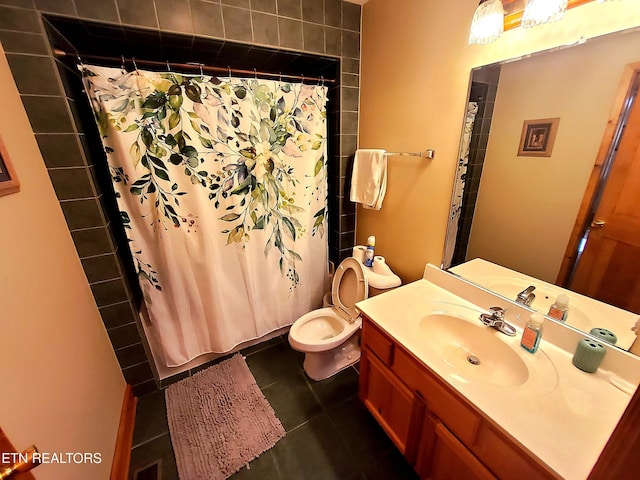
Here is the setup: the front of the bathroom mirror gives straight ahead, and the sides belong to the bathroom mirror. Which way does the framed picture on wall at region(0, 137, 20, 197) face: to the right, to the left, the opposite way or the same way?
the opposite way

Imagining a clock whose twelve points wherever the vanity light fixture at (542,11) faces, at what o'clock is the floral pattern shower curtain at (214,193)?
The floral pattern shower curtain is roughly at 1 o'clock from the vanity light fixture.

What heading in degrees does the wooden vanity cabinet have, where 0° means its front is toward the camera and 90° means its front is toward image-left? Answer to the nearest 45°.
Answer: approximately 45°

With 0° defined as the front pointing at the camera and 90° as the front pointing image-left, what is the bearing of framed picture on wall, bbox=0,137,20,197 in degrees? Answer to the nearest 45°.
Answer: approximately 315°

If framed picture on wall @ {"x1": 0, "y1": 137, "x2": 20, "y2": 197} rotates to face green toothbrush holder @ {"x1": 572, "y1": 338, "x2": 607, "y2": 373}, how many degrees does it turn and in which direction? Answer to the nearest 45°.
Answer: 0° — it already faces it

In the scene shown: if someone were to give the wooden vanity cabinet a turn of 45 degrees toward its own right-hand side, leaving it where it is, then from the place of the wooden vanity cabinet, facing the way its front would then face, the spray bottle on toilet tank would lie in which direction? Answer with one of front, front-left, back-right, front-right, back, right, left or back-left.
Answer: front-right

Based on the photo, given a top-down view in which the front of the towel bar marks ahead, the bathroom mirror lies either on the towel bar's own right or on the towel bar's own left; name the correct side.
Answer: on the towel bar's own left

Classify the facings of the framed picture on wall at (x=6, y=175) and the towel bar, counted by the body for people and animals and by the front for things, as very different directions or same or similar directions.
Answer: very different directions

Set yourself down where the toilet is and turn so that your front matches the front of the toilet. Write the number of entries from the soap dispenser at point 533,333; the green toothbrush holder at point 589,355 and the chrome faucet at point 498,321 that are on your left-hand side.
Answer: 3
